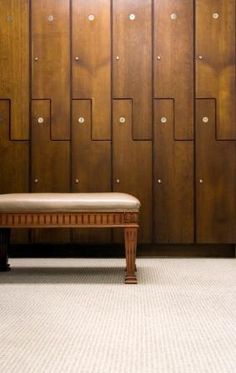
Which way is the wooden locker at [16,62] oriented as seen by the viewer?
toward the camera

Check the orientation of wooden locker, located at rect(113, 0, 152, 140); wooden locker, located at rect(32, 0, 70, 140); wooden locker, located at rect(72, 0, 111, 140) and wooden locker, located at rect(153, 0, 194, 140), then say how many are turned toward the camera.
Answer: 4

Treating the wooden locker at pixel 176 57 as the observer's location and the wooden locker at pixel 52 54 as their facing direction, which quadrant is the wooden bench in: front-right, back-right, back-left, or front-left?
front-left

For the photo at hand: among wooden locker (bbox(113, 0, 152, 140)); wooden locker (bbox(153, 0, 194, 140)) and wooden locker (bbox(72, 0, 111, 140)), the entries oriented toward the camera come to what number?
3

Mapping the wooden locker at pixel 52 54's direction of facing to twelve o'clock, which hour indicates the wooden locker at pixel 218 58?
the wooden locker at pixel 218 58 is roughly at 9 o'clock from the wooden locker at pixel 52 54.

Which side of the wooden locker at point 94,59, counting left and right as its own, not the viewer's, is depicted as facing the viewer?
front

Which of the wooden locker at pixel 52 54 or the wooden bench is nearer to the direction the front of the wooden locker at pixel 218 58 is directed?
the wooden bench

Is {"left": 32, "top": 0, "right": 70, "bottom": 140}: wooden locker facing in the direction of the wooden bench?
yes

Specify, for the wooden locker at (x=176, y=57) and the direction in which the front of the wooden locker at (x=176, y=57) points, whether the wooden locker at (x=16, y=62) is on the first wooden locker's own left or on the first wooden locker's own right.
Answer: on the first wooden locker's own right

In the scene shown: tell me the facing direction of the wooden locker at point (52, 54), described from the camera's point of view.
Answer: facing the viewer
